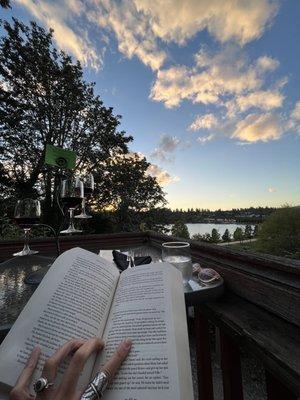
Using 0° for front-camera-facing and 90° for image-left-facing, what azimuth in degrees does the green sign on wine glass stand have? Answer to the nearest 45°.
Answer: approximately 0°

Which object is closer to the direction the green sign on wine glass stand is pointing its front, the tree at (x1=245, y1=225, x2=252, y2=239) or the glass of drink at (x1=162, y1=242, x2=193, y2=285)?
the glass of drink

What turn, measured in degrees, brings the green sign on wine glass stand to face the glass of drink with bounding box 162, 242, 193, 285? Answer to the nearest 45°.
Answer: approximately 45° to its left

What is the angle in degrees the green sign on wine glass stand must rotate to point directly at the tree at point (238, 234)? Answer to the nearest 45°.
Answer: approximately 135° to its left

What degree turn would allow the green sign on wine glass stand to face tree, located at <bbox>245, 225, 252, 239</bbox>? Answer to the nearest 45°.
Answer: approximately 135° to its left
